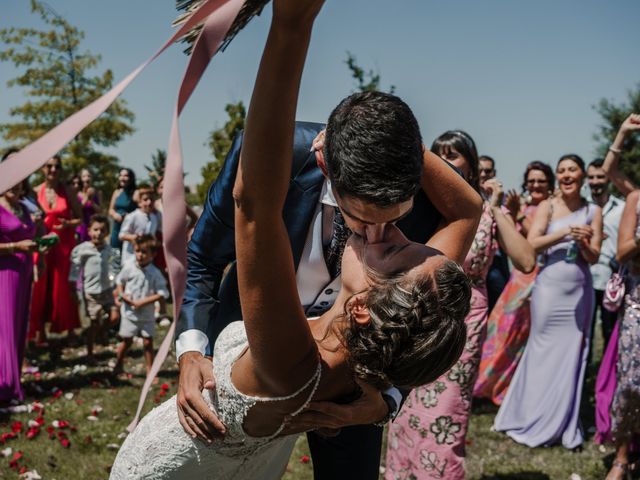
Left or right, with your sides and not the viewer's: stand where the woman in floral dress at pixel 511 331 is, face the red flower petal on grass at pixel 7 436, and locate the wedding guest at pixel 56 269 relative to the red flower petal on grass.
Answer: right

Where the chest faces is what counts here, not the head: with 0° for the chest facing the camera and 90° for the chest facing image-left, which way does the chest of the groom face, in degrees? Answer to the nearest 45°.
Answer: approximately 0°

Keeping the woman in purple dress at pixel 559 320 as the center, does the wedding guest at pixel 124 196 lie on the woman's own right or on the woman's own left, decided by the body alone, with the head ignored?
on the woman's own right

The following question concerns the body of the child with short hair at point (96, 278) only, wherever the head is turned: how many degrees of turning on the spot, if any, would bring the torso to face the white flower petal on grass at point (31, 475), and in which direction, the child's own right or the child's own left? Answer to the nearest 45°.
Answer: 0° — they already face it

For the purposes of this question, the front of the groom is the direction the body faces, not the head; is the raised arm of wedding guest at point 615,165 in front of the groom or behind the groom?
behind

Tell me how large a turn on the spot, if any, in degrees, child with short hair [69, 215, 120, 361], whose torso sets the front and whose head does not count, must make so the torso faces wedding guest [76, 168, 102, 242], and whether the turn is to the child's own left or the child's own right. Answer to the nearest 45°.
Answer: approximately 180°

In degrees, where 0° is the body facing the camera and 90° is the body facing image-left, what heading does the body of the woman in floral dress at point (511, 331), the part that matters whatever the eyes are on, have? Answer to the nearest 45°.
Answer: approximately 45°
